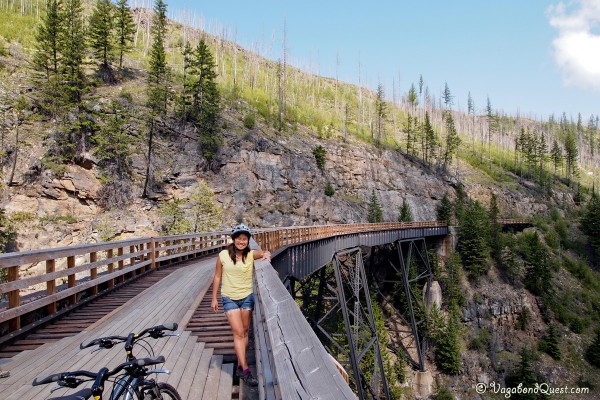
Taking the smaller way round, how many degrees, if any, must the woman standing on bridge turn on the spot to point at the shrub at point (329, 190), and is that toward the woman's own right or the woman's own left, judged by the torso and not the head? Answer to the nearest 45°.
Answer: approximately 180°

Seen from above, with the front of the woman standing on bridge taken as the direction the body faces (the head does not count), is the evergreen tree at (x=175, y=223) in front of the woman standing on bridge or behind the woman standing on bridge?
behind

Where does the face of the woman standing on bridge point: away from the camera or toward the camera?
toward the camera

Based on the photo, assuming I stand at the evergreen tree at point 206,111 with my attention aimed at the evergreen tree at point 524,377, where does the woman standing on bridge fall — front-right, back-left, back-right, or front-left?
front-right

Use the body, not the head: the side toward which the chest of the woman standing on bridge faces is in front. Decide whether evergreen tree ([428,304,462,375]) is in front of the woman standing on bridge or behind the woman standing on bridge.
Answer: behind

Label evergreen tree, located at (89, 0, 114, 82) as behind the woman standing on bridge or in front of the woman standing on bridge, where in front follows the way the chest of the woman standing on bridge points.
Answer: behind

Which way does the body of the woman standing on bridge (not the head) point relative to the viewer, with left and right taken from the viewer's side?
facing the viewer
